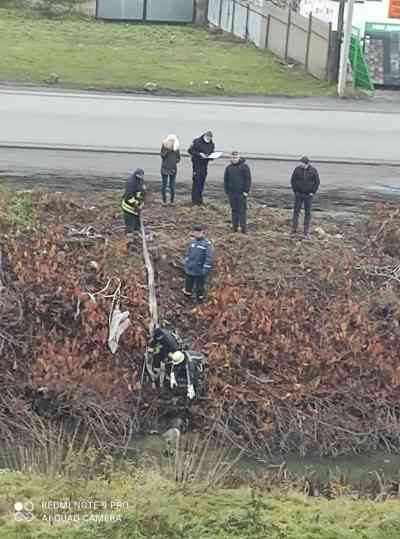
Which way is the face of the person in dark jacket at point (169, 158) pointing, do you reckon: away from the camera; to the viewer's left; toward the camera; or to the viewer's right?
toward the camera

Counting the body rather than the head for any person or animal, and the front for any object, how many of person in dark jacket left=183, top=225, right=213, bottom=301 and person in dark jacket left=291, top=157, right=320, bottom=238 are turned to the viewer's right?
0

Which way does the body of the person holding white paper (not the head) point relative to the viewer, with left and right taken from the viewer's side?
facing the viewer and to the right of the viewer

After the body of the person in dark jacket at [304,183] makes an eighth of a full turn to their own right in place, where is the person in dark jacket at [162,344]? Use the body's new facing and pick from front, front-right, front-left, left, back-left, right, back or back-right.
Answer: front

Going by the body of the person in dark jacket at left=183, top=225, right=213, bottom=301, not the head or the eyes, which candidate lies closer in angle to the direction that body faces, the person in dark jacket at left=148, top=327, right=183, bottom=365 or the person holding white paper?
the person in dark jacket

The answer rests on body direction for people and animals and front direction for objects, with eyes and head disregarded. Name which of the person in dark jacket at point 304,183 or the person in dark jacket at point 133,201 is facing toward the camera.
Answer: the person in dark jacket at point 304,183

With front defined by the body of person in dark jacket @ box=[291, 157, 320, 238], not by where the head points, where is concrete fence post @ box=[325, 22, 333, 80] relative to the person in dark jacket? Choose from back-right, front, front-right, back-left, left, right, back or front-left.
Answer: back

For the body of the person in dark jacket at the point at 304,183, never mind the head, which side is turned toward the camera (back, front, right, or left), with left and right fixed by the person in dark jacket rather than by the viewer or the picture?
front

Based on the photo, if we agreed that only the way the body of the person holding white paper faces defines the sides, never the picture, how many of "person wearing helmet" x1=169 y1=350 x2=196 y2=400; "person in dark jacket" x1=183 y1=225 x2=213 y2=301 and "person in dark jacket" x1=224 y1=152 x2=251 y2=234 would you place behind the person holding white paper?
0

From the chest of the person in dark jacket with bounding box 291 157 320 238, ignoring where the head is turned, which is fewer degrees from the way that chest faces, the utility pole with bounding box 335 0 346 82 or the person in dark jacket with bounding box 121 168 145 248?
the person in dark jacket

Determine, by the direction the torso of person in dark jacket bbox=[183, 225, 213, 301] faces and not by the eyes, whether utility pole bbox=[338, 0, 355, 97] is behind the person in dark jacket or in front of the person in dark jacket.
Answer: behind

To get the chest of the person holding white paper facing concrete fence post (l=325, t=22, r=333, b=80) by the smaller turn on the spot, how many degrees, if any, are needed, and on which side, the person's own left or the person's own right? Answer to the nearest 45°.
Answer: approximately 135° to the person's own left

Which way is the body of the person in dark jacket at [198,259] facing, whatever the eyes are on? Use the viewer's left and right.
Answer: facing the viewer and to the left of the viewer

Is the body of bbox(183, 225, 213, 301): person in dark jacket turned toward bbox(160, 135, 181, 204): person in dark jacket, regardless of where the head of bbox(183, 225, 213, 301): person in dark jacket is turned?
no

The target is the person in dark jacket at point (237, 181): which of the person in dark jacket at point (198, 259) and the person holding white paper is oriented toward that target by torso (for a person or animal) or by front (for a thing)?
the person holding white paper

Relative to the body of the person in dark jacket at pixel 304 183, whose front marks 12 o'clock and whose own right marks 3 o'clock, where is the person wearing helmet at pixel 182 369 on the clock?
The person wearing helmet is roughly at 1 o'clock from the person in dark jacket.
